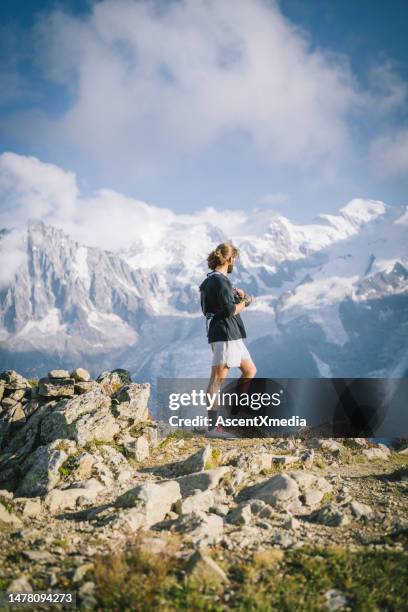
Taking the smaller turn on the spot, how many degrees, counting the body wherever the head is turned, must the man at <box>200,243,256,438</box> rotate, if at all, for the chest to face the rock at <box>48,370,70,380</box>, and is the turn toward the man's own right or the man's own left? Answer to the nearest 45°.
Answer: approximately 135° to the man's own left

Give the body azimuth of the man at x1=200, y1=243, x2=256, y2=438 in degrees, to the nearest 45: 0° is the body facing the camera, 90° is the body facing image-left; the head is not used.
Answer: approximately 270°

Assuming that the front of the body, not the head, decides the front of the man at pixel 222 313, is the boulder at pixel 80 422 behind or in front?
behind
